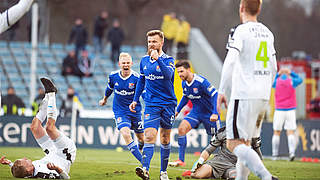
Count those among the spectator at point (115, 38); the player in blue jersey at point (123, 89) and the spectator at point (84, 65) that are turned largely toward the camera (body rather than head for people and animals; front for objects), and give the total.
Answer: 3

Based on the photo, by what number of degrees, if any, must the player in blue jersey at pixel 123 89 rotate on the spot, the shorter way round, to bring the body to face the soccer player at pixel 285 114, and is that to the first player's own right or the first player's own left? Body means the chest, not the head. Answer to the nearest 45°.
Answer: approximately 135° to the first player's own left

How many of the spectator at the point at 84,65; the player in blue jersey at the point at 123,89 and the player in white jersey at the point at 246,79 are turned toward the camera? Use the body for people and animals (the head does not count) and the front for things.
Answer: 2

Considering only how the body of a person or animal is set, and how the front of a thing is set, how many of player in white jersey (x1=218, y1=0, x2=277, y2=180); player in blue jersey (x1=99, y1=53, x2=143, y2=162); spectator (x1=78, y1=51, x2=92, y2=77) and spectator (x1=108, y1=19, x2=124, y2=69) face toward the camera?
3

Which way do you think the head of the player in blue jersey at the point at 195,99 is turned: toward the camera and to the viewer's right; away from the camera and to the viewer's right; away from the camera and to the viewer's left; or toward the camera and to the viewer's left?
toward the camera and to the viewer's left

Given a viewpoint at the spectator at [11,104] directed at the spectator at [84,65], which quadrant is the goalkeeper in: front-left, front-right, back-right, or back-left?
back-right

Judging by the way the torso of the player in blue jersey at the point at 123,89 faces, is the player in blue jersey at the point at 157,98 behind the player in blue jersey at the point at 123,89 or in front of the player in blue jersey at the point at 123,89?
in front

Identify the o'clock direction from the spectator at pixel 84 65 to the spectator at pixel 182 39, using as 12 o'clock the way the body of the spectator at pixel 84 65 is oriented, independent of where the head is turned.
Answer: the spectator at pixel 182 39 is roughly at 9 o'clock from the spectator at pixel 84 65.

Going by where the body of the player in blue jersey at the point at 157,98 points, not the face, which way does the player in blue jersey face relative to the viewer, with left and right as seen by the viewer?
facing the viewer and to the left of the viewer
